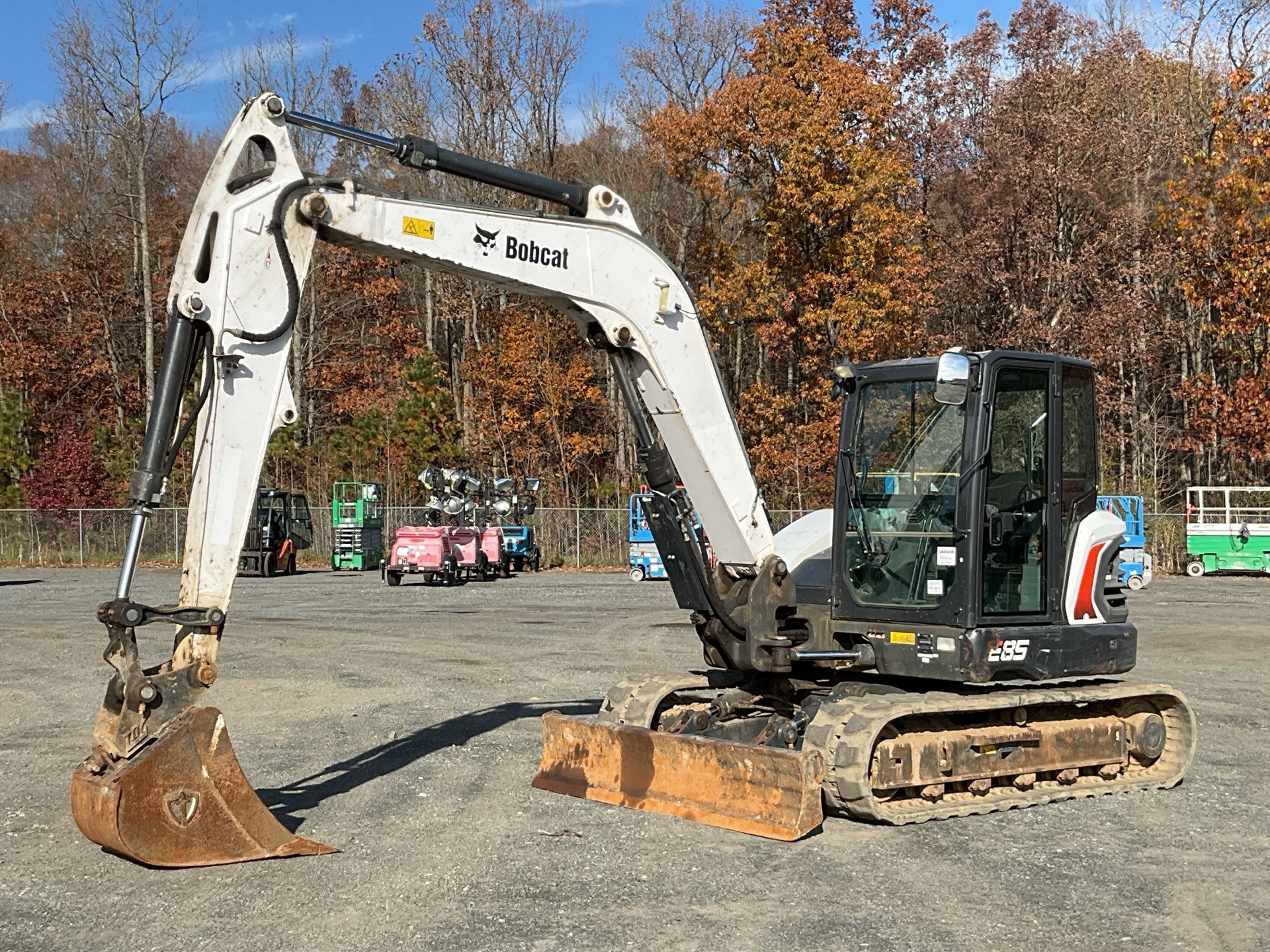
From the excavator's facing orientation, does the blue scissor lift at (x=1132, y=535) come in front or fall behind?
behind

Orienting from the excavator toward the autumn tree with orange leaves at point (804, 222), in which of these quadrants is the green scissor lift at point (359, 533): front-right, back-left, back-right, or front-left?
front-left

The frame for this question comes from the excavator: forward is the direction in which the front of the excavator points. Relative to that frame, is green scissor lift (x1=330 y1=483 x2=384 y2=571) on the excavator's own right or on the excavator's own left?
on the excavator's own right

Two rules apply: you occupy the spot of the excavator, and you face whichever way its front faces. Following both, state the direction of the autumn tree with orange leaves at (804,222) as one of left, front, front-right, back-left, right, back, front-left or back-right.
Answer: back-right

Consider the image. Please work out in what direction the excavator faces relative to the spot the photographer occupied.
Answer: facing the viewer and to the left of the viewer

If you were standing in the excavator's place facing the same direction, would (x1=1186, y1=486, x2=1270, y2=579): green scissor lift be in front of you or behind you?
behind

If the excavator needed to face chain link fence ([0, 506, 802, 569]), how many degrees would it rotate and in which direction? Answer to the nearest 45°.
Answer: approximately 90° to its right
